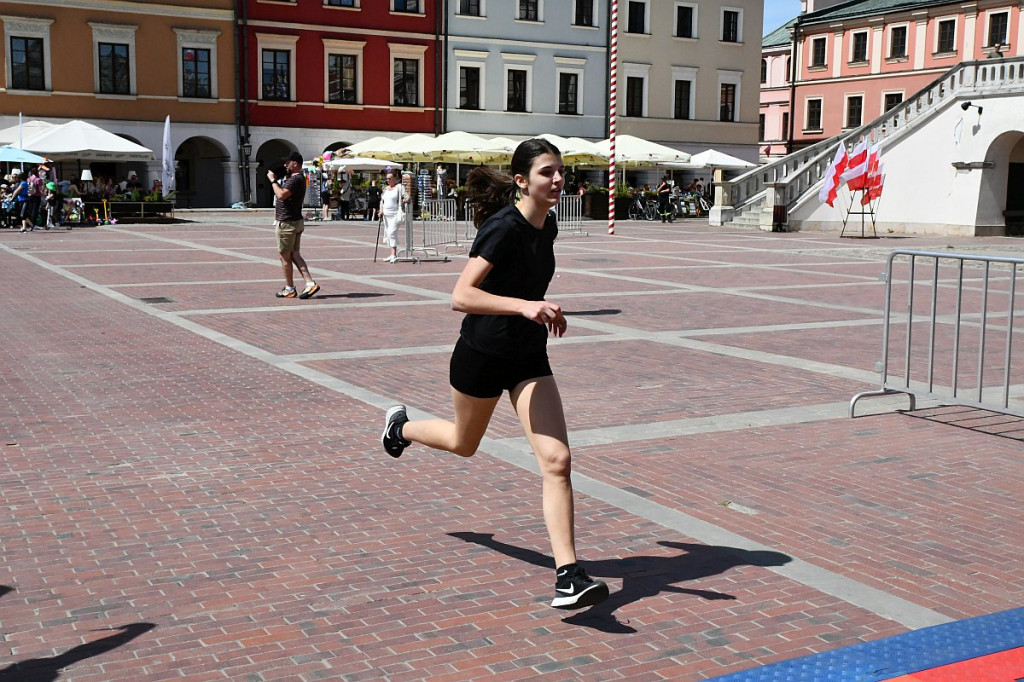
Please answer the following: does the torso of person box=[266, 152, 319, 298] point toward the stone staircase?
no

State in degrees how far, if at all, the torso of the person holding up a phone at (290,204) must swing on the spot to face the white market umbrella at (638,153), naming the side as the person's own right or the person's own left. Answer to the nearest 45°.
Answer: approximately 135° to the person's own right

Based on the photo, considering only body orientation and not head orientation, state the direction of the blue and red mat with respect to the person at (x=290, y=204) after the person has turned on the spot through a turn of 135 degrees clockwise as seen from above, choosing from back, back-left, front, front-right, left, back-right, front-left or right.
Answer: back-right

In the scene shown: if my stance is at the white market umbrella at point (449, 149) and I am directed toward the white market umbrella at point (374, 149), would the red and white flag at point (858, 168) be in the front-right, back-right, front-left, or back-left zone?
back-left

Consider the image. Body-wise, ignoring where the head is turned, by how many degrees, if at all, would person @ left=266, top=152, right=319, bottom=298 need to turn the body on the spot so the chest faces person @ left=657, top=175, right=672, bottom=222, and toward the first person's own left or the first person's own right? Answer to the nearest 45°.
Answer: approximately 135° to the first person's own right

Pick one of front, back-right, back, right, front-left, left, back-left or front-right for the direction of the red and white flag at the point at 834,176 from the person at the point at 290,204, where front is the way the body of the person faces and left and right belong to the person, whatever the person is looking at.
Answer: back-right

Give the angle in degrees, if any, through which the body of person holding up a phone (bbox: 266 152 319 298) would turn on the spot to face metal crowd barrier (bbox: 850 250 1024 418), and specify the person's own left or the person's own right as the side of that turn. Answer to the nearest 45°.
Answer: approximately 135° to the person's own left

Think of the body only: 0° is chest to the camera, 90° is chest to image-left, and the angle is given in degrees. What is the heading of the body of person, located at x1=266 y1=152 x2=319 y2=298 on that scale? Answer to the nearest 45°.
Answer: approximately 90°

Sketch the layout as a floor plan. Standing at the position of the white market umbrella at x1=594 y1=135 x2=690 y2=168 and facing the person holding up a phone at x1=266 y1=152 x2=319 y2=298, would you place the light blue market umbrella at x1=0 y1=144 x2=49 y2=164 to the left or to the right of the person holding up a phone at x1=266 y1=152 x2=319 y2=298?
right

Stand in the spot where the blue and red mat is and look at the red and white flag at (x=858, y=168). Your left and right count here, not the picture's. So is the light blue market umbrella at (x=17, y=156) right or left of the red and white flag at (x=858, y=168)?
left

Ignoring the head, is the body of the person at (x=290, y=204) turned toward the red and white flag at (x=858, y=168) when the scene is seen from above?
no

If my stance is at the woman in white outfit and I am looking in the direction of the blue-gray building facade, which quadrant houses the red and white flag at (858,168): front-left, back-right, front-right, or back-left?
front-right

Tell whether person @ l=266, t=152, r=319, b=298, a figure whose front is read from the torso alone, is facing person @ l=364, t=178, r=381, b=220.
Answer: no

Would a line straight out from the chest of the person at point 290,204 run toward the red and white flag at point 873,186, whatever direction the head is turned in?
no
